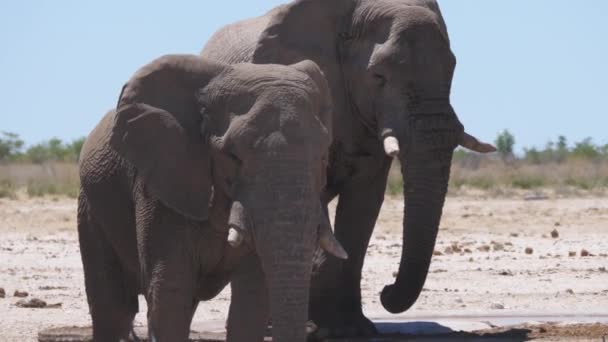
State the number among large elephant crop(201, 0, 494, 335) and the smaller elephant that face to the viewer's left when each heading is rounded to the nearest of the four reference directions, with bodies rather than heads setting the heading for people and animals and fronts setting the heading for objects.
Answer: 0

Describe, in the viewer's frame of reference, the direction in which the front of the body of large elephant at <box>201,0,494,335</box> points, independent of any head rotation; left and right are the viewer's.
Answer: facing the viewer and to the right of the viewer

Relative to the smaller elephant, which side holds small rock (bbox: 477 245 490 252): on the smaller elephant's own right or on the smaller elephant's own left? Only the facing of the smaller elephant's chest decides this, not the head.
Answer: on the smaller elephant's own left

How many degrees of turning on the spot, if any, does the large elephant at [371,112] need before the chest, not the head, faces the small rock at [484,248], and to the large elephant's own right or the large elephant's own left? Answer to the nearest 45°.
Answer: approximately 135° to the large elephant's own left

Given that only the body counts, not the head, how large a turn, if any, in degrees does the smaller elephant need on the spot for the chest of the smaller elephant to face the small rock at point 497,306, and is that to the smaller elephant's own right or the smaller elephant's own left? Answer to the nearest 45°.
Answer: approximately 90° to the smaller elephant's own left

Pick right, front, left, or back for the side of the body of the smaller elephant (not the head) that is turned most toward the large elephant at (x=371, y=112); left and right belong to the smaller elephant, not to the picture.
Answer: left

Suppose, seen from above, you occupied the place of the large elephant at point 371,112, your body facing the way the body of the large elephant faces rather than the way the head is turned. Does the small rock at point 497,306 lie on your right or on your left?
on your left

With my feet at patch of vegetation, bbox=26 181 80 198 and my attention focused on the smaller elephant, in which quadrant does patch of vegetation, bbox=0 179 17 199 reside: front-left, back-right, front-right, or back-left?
back-right

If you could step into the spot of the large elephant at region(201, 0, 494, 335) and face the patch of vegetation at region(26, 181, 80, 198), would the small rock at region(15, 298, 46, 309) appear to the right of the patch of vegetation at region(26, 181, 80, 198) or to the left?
left

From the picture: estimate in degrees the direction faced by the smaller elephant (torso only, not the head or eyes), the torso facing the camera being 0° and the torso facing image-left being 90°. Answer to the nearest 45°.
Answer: approximately 315°
